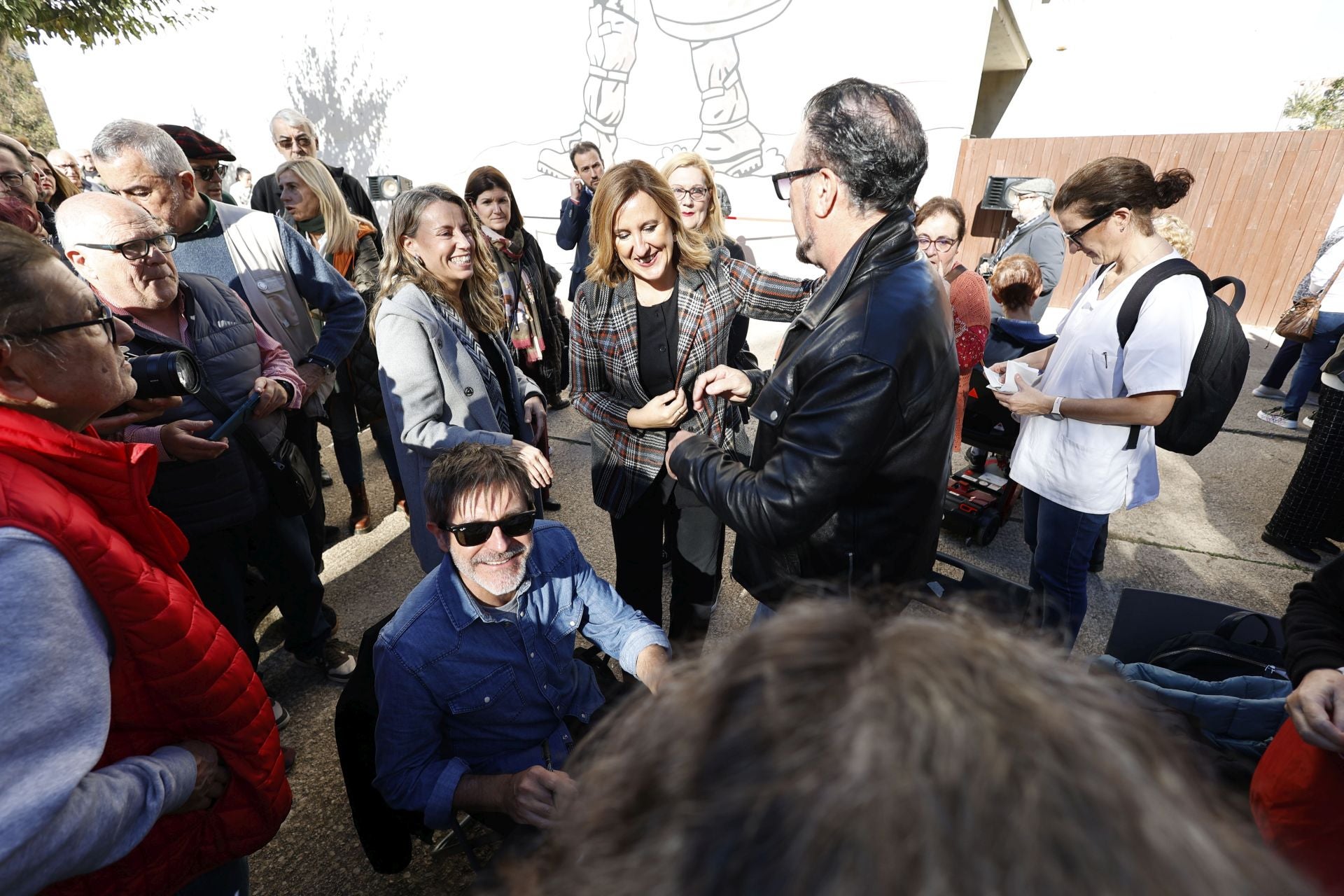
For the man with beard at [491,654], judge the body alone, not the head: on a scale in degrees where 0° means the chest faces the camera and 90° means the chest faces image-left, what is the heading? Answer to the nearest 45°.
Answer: approximately 315°

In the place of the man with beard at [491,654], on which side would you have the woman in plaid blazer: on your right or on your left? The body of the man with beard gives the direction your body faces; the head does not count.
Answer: on your left

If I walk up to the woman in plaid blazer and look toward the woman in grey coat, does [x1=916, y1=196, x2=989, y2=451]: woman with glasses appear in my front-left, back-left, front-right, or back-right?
back-right

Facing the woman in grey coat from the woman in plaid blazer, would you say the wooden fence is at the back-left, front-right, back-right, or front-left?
back-right

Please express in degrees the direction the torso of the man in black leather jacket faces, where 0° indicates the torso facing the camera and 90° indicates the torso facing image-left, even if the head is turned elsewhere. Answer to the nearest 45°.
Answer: approximately 90°

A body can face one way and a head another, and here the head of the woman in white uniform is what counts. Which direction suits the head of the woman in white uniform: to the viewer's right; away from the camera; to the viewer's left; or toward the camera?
to the viewer's left

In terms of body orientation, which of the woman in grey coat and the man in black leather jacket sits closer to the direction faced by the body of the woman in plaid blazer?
the man in black leather jacket

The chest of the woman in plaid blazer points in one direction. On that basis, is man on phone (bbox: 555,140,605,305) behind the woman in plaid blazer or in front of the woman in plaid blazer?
behind

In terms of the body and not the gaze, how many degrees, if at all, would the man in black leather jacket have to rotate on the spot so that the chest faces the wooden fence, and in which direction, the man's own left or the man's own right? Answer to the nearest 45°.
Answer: approximately 135° to the man's own right

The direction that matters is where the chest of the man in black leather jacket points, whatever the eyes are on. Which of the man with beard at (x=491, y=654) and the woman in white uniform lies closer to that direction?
the man with beard

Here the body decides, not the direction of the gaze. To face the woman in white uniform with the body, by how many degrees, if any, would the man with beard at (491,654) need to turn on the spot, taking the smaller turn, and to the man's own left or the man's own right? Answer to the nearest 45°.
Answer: approximately 45° to the man's own left

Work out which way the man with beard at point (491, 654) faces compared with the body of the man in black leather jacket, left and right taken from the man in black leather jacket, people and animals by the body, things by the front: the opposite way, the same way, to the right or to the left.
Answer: the opposite way

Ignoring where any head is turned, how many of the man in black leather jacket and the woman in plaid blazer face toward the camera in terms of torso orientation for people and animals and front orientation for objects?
1
